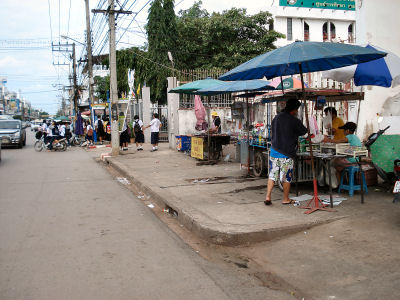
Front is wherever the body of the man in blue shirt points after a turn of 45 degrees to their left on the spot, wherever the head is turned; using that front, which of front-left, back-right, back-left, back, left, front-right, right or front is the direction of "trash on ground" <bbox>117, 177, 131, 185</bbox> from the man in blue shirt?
front-left

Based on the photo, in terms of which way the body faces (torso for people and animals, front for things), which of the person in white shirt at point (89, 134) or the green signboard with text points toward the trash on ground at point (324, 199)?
the green signboard with text

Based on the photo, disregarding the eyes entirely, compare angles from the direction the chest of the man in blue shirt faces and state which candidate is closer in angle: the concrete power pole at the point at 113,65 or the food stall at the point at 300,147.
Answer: the food stall

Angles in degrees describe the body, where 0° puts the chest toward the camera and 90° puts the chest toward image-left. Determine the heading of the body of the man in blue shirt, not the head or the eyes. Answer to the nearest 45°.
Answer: approximately 225°

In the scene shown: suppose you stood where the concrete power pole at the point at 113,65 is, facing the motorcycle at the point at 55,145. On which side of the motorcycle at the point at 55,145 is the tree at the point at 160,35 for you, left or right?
right

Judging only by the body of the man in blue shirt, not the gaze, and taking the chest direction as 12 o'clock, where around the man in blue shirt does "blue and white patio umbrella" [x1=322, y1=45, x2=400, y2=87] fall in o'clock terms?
The blue and white patio umbrella is roughly at 12 o'clock from the man in blue shirt.

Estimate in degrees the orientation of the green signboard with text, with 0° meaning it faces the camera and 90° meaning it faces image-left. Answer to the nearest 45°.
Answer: approximately 0°

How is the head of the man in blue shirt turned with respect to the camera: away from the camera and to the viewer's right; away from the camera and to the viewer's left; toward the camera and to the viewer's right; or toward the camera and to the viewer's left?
away from the camera and to the viewer's right

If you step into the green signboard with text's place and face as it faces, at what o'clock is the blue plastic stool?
The blue plastic stool is roughly at 12 o'clock from the green signboard with text.
